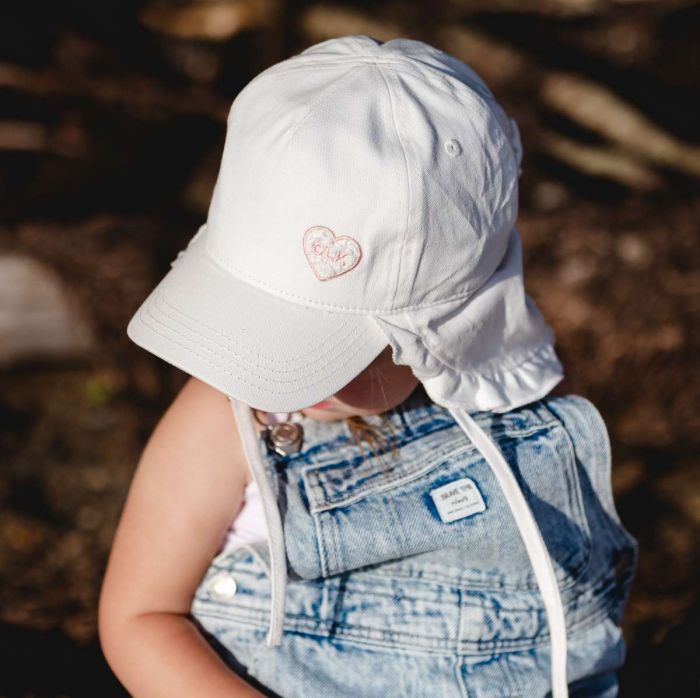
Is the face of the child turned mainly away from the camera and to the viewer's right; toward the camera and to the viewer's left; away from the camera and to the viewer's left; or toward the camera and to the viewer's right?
toward the camera and to the viewer's left

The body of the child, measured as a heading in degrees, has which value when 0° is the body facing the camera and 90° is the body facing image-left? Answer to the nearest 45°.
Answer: approximately 0°
